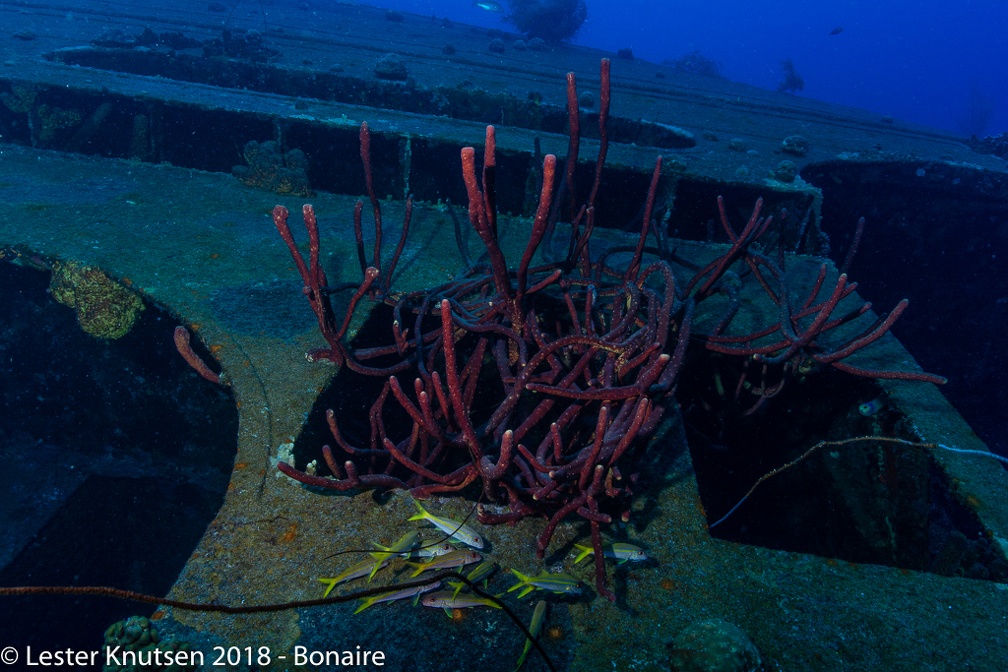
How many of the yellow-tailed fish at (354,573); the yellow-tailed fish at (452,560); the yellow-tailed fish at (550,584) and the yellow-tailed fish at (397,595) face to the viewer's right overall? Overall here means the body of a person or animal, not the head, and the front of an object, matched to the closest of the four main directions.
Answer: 4

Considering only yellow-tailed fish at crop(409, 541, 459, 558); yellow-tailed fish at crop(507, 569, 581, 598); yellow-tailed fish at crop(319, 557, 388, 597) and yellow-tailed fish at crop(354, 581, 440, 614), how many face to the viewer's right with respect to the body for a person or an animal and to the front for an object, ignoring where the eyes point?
4

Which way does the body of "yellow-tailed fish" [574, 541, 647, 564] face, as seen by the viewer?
to the viewer's right

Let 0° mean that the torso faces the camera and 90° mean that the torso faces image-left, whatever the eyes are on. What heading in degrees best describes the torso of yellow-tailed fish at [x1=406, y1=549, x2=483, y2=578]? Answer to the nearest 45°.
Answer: approximately 270°

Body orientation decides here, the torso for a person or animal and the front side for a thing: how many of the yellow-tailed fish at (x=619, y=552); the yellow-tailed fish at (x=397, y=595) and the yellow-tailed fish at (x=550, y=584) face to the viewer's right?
3

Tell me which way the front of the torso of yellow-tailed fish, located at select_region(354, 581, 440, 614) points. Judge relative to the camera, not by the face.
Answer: to the viewer's right

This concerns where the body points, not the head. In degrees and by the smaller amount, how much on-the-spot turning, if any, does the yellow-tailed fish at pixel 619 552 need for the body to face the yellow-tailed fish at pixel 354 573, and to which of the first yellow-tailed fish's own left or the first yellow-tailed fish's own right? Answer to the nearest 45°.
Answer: approximately 135° to the first yellow-tailed fish's own right

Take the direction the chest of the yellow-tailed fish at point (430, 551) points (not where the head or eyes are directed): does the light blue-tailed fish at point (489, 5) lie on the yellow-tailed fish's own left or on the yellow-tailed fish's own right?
on the yellow-tailed fish's own left

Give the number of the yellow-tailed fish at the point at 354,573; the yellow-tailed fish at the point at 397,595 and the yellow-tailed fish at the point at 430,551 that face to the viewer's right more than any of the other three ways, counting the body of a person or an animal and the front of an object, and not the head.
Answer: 3

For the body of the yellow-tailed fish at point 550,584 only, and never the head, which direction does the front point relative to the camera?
to the viewer's right

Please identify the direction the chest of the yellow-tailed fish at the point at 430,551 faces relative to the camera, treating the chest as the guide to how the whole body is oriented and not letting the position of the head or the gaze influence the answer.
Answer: to the viewer's right
